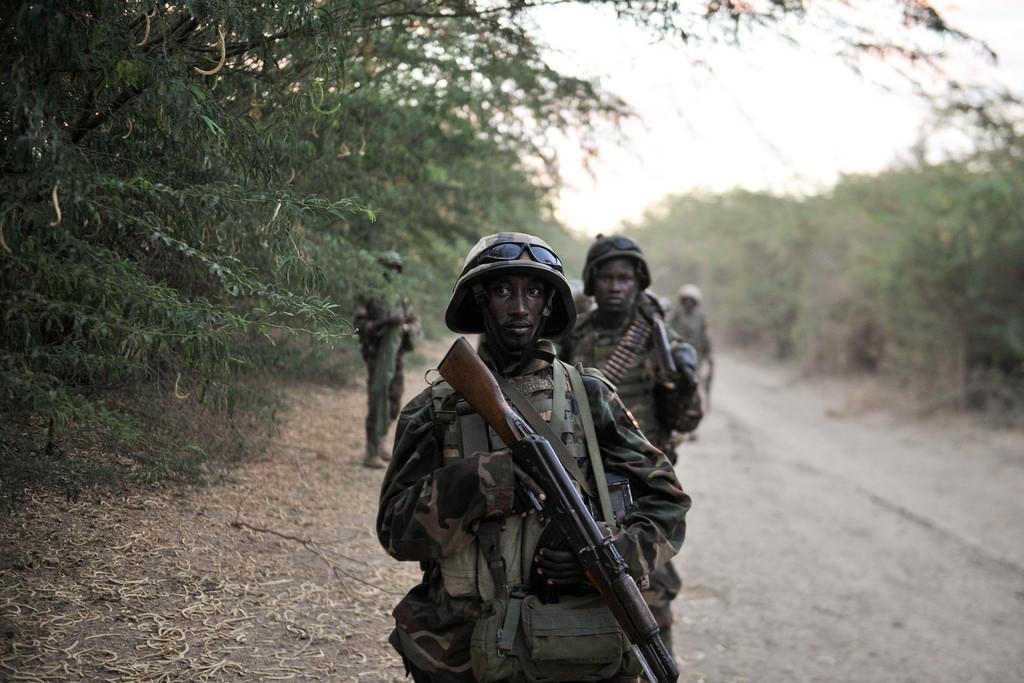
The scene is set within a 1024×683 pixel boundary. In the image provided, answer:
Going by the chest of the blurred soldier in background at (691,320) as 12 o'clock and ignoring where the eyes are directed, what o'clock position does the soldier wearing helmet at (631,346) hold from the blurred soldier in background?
The soldier wearing helmet is roughly at 12 o'clock from the blurred soldier in background.

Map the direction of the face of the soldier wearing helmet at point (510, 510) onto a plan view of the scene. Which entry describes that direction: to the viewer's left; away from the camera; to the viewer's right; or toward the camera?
toward the camera

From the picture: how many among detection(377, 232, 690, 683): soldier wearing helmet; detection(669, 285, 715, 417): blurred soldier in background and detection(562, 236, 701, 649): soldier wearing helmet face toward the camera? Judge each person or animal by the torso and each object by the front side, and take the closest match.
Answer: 3

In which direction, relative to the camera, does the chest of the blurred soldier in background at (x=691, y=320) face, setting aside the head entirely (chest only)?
toward the camera

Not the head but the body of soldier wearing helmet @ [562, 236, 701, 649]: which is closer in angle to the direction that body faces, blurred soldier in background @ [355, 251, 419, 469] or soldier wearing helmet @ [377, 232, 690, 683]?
the soldier wearing helmet

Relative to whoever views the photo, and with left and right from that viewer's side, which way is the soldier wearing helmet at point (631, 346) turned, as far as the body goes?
facing the viewer

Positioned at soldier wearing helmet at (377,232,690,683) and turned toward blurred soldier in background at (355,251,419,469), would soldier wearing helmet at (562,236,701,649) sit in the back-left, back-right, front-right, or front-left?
front-right

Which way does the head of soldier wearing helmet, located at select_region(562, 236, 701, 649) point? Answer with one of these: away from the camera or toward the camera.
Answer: toward the camera

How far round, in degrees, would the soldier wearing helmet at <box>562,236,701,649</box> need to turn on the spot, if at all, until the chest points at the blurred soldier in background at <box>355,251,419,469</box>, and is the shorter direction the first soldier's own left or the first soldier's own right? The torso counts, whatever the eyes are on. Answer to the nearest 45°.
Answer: approximately 135° to the first soldier's own right

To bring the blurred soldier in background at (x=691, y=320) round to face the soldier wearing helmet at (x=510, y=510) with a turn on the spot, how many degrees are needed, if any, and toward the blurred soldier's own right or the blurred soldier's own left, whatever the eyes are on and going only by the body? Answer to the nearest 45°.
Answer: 0° — they already face them
